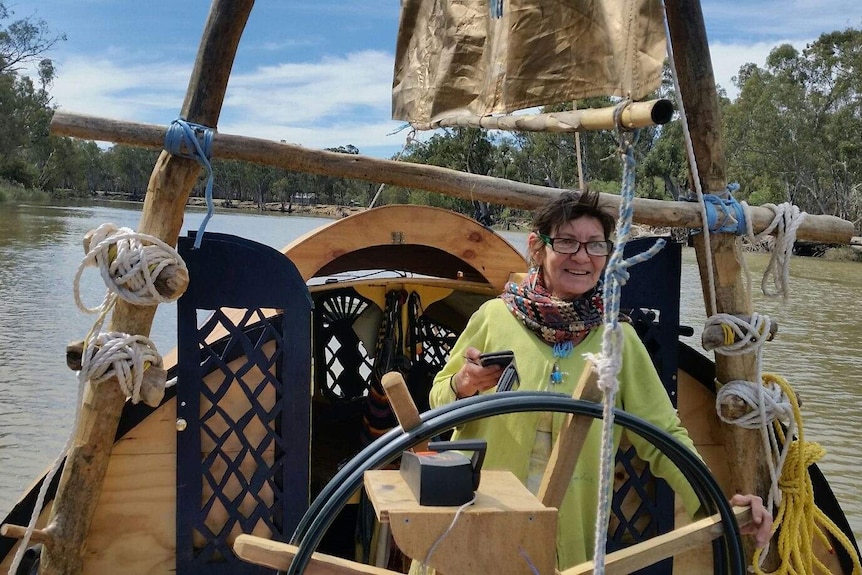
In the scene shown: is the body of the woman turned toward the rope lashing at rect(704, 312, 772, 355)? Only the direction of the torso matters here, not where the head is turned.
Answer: no

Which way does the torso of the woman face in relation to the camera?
toward the camera

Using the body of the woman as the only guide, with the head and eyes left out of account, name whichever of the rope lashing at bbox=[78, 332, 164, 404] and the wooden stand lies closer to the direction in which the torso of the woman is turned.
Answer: the wooden stand

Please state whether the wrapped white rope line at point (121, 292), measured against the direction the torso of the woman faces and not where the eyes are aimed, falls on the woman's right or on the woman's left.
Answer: on the woman's right

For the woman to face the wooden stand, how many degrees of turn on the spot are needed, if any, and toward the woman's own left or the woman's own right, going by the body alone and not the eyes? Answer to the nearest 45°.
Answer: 0° — they already face it

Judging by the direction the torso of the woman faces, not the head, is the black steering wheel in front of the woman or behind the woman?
in front

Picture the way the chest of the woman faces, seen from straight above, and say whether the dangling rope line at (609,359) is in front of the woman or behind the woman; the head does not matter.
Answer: in front

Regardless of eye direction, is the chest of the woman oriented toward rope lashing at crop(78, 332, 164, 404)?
no
